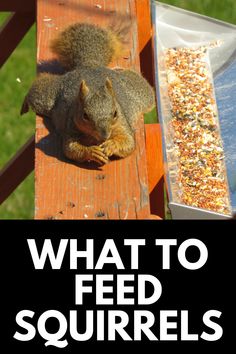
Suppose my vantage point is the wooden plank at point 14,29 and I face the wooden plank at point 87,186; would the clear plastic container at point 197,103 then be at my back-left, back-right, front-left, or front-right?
front-left

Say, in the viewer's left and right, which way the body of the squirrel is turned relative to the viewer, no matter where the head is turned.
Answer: facing the viewer

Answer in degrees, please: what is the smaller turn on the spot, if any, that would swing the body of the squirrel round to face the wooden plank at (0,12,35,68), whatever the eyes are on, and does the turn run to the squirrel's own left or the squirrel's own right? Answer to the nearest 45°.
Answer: approximately 135° to the squirrel's own right

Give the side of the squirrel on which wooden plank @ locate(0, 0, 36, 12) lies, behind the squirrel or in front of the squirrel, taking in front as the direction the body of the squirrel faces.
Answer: behind
